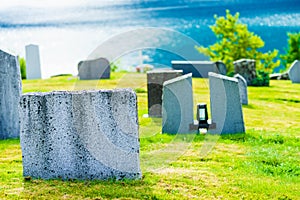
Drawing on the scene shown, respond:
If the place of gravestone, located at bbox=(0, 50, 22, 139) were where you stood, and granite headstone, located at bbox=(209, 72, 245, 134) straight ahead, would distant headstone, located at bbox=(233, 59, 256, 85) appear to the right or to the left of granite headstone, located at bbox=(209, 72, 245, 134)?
left

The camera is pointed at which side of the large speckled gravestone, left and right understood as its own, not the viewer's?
back

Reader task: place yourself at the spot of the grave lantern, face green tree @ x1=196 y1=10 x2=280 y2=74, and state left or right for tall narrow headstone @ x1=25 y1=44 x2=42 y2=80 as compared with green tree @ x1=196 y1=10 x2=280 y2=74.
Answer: left

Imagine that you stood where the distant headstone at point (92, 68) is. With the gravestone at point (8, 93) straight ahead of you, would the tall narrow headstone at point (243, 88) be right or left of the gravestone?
left
